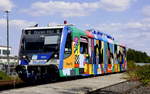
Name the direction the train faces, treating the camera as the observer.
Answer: facing the viewer and to the left of the viewer
